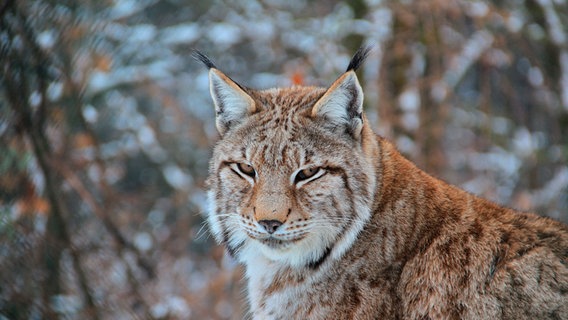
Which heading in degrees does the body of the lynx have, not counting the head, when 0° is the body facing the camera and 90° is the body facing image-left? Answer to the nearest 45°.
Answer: approximately 45°
